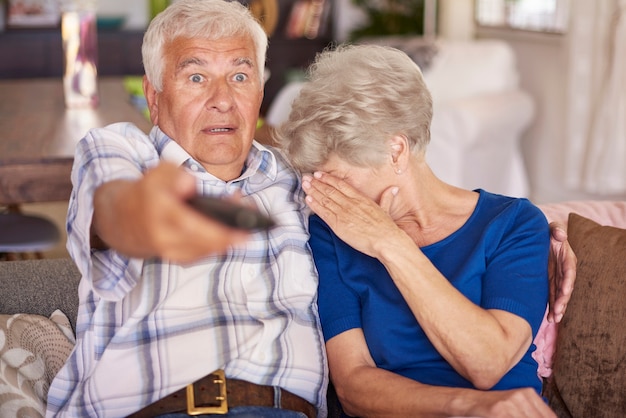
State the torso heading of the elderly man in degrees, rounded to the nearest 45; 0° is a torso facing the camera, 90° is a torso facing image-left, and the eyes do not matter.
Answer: approximately 0°

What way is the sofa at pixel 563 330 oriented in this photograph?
toward the camera

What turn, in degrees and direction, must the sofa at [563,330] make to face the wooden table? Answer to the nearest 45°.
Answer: approximately 135° to its right

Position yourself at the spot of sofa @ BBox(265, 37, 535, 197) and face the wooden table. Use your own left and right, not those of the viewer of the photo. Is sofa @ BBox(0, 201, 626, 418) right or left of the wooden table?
left

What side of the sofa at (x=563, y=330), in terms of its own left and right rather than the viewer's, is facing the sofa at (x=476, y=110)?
back

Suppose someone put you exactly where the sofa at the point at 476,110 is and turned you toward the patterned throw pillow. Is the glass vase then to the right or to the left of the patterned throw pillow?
right

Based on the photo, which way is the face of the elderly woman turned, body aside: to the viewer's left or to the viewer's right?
to the viewer's left

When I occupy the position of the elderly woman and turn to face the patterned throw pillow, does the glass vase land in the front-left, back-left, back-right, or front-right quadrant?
front-right

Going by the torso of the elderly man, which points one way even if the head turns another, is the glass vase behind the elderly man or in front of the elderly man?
behind

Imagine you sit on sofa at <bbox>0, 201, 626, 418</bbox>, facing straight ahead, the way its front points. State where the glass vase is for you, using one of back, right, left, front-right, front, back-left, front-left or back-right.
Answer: back-right

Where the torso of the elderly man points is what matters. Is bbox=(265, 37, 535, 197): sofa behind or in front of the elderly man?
behind

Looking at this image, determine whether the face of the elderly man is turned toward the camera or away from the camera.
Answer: toward the camera
